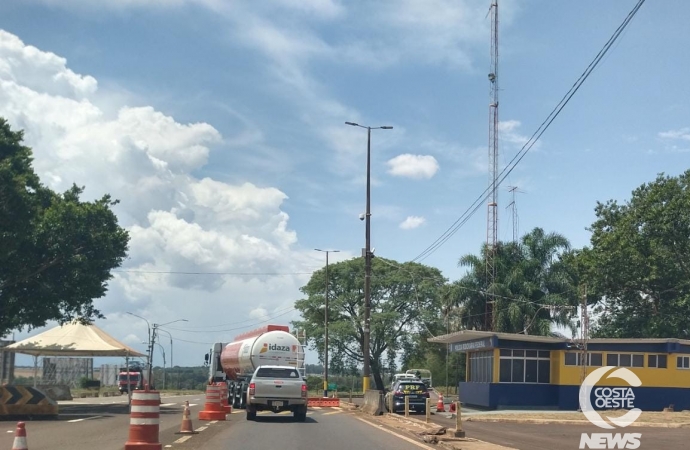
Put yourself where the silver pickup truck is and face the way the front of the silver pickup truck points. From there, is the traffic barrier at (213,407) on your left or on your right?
on your left

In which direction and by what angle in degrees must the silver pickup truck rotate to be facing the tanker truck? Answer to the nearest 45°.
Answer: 0° — it already faces it

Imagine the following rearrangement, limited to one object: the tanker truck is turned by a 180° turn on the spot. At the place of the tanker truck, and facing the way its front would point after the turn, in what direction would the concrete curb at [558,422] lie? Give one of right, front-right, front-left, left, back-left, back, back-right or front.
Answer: front

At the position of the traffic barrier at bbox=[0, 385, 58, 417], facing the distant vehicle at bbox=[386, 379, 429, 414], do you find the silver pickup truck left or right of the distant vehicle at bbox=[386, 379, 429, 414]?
right

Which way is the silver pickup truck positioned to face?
away from the camera

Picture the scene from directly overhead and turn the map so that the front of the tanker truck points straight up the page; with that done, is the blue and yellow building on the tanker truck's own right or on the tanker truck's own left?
on the tanker truck's own right

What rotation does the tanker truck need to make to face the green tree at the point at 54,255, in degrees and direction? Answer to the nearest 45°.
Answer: approximately 45° to its left

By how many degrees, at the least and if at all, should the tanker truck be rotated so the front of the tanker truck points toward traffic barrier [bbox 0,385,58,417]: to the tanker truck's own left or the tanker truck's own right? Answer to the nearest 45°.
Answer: approximately 90° to the tanker truck's own left

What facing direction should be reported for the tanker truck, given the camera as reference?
facing away from the viewer and to the left of the viewer

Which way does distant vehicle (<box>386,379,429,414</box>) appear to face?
away from the camera

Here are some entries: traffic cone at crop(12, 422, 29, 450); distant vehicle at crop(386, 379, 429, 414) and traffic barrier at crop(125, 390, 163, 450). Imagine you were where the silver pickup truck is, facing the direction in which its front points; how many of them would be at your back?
2

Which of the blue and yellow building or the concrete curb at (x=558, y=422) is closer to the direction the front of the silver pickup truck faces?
the blue and yellow building

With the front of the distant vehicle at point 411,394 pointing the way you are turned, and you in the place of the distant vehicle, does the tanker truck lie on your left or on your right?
on your left
